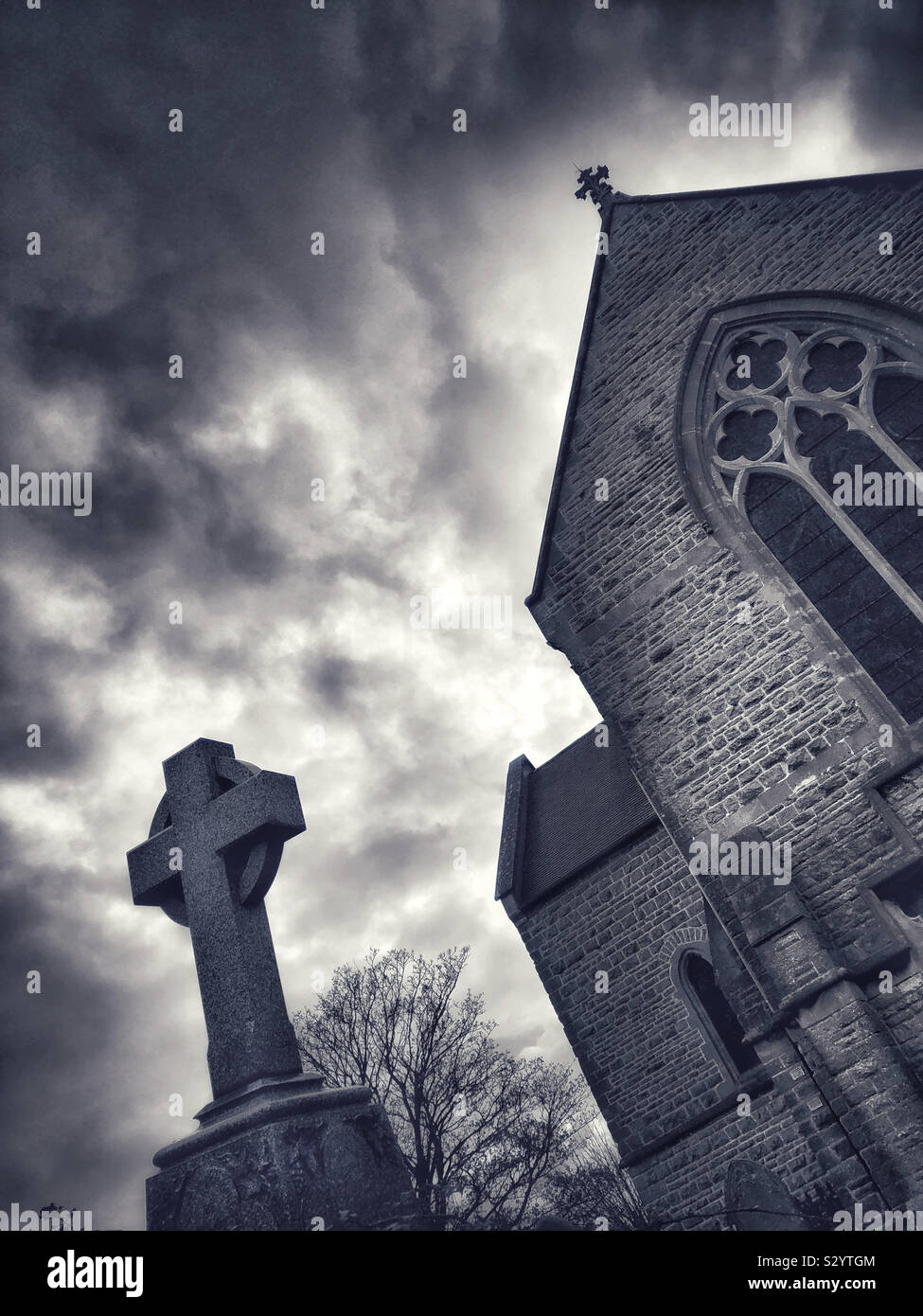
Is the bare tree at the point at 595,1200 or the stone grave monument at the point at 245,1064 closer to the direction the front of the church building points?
the stone grave monument

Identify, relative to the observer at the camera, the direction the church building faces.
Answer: facing the viewer

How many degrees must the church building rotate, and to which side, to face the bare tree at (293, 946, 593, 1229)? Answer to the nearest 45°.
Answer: approximately 135° to its right
